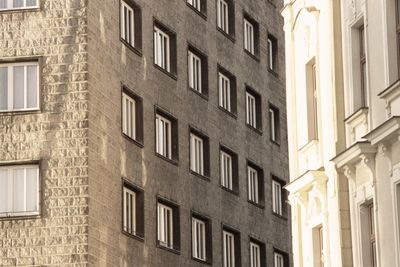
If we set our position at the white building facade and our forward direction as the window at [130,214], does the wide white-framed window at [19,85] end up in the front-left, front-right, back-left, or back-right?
front-left

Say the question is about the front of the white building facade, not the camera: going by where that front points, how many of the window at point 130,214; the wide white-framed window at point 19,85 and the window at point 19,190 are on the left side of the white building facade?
0

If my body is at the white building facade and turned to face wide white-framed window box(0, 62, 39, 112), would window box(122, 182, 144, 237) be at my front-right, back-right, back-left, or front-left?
front-right

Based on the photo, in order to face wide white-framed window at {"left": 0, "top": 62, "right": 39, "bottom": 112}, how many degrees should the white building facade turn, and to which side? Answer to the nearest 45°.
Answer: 0° — it already faces it

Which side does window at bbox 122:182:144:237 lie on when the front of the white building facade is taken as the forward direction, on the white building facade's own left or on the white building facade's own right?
on the white building facade's own right
